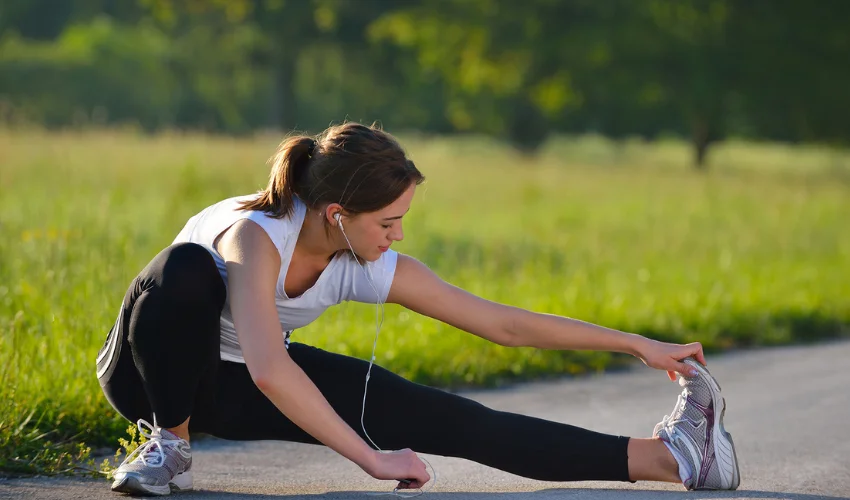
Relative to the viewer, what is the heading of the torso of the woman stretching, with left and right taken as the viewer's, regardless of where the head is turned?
facing the viewer and to the right of the viewer

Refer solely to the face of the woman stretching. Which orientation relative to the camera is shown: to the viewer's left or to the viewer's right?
to the viewer's right
